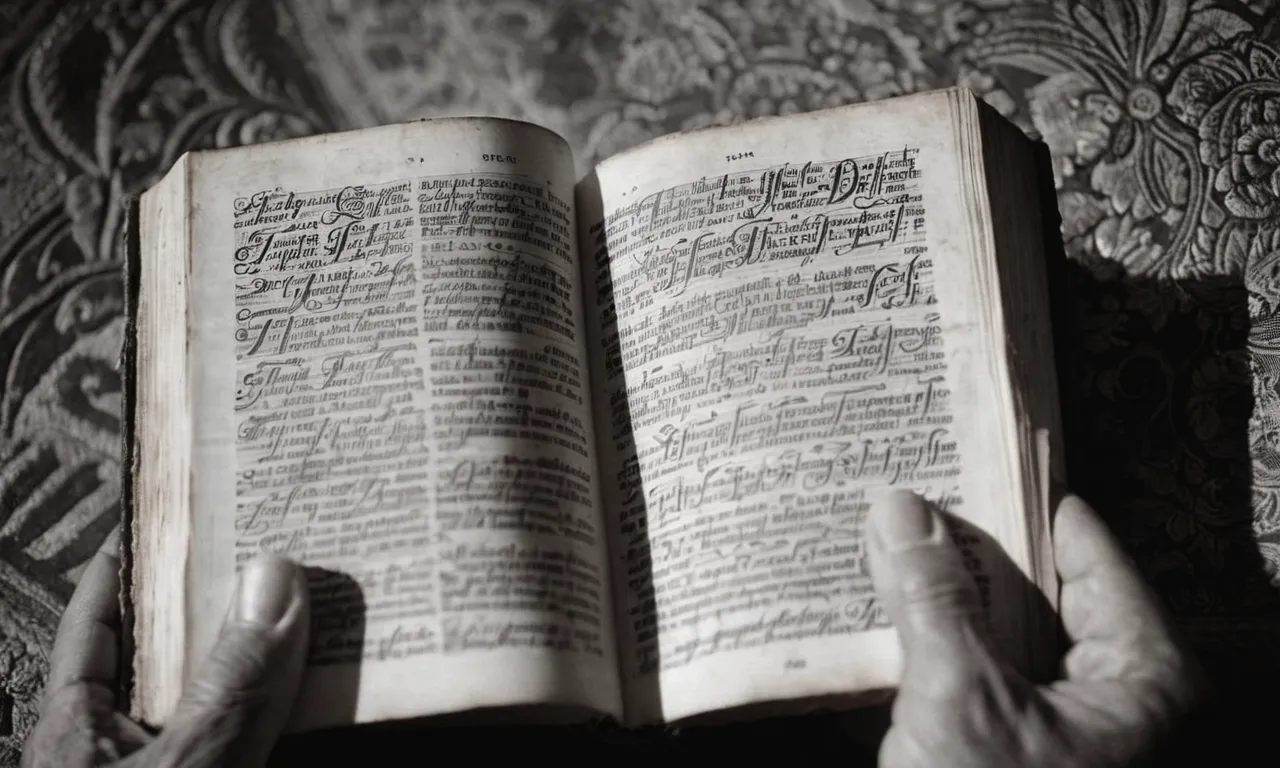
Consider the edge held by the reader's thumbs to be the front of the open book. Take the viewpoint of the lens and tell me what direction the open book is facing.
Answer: facing the viewer
